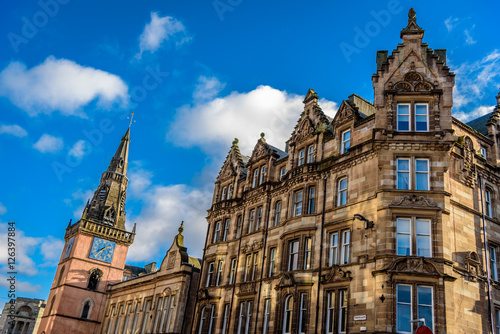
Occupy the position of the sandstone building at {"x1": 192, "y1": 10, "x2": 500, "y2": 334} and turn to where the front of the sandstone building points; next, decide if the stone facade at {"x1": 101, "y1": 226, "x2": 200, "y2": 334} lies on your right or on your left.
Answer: on your right

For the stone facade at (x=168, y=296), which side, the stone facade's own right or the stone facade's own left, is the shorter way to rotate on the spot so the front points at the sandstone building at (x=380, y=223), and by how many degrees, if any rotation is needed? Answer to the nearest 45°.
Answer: approximately 90° to the stone facade's own left

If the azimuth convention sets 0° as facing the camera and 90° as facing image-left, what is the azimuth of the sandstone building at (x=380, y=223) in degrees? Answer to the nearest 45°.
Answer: approximately 45°

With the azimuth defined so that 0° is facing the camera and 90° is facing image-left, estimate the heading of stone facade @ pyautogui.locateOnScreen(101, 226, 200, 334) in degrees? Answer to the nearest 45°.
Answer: approximately 45°

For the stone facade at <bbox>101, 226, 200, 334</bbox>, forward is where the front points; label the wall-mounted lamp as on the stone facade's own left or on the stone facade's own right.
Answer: on the stone facade's own left

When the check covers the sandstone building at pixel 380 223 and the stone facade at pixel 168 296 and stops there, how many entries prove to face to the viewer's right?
0
